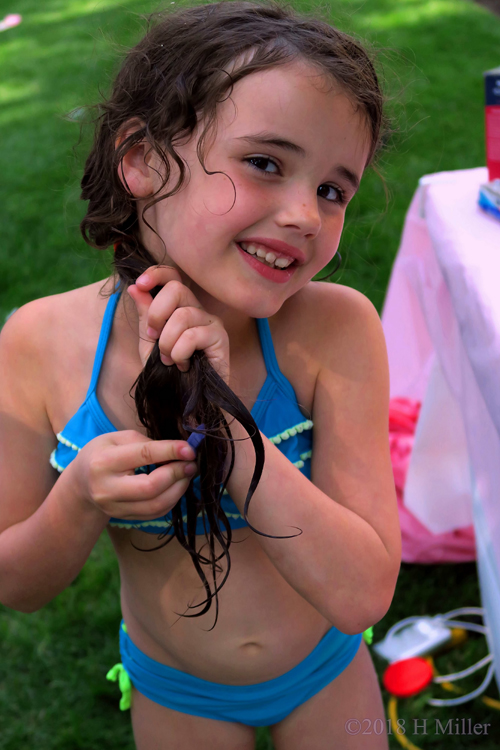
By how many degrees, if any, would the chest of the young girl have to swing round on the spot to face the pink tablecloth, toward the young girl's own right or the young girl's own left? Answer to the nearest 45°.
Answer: approximately 135° to the young girl's own left

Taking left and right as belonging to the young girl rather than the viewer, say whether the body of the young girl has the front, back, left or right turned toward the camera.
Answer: front
